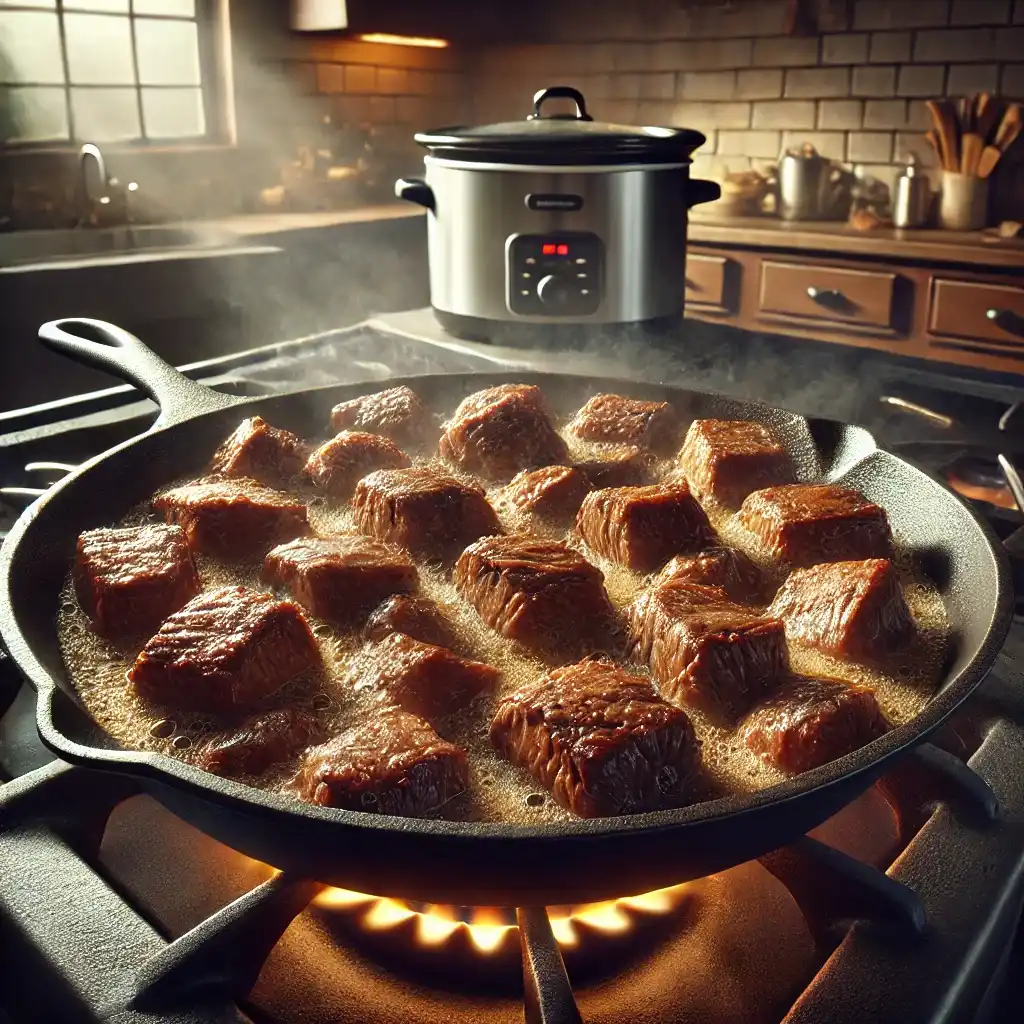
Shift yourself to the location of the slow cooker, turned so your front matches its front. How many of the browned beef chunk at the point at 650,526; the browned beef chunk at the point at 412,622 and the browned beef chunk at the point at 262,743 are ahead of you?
3

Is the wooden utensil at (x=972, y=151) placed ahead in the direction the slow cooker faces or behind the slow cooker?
behind

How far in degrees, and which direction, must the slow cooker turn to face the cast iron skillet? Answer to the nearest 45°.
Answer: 0° — it already faces it

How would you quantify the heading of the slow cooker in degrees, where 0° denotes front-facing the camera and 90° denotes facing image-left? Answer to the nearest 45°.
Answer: approximately 0°

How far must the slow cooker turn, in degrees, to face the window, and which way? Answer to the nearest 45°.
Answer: approximately 135° to its right

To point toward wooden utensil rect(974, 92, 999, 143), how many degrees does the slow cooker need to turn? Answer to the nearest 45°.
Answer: approximately 135° to its left

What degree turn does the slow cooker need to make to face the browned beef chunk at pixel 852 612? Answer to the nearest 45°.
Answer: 0° — it already faces it

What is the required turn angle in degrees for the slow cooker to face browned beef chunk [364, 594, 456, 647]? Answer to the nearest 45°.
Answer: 0° — it already faces it

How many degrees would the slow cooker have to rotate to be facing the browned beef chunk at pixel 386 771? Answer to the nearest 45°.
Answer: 0° — it already faces it

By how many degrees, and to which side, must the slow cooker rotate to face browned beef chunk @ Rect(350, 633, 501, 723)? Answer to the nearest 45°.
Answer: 0° — it already faces it
